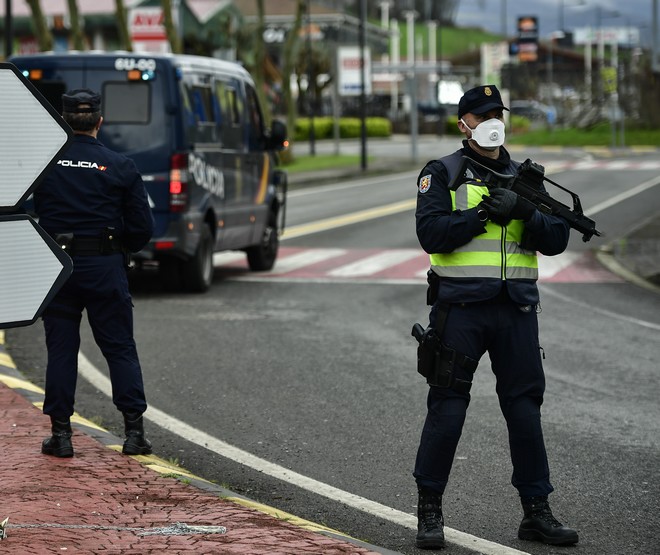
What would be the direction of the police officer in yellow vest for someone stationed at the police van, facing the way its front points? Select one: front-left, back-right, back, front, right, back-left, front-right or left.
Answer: back-right

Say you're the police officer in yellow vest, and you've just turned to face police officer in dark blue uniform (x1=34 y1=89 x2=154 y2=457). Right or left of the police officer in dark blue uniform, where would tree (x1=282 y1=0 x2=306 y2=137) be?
right

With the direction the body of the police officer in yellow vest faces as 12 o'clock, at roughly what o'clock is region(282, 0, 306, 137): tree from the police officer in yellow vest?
The tree is roughly at 7 o'clock from the police officer in yellow vest.

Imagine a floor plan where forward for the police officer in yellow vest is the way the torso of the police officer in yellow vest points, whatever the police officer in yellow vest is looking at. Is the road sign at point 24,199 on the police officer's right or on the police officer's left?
on the police officer's right

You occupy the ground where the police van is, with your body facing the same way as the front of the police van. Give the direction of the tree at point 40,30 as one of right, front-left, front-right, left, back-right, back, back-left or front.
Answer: front-left

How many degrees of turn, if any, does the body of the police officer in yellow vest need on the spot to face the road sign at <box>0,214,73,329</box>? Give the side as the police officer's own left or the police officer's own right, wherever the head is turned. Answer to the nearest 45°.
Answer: approximately 90° to the police officer's own right

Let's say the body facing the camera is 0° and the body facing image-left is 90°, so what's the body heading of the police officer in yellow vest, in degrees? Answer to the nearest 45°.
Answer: approximately 315°

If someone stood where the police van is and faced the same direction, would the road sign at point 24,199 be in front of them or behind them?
behind

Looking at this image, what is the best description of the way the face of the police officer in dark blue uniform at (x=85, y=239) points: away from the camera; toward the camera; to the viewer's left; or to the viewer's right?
away from the camera

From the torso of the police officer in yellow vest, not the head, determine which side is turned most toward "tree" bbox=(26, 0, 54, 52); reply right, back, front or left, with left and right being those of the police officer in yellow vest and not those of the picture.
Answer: back

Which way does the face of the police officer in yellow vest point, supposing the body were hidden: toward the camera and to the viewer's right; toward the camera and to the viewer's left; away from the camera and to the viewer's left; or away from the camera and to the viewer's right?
toward the camera and to the viewer's right
